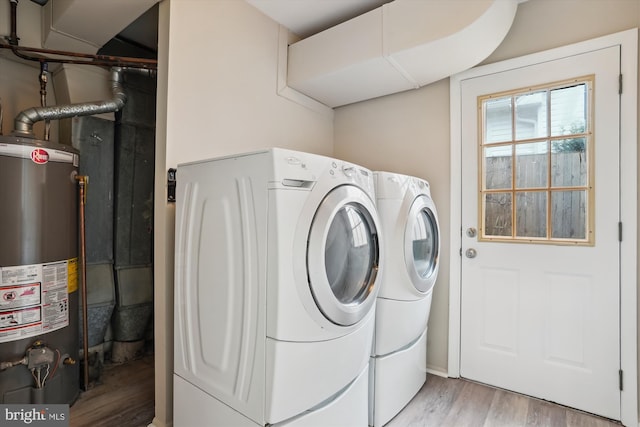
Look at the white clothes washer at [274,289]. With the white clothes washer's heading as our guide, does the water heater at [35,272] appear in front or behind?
behind

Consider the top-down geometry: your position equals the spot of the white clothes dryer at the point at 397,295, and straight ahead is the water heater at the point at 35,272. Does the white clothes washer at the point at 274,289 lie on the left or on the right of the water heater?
left

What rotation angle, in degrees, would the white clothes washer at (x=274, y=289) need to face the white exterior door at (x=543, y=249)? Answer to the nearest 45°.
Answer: approximately 45° to its left

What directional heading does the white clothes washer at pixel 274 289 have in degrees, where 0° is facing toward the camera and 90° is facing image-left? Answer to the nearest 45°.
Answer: approximately 315°

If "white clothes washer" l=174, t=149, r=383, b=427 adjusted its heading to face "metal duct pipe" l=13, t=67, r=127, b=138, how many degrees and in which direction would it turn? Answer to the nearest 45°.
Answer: approximately 180°

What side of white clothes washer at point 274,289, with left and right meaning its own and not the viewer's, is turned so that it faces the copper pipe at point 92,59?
back

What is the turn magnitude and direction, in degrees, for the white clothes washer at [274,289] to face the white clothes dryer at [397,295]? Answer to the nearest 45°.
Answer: approximately 90° to its left
